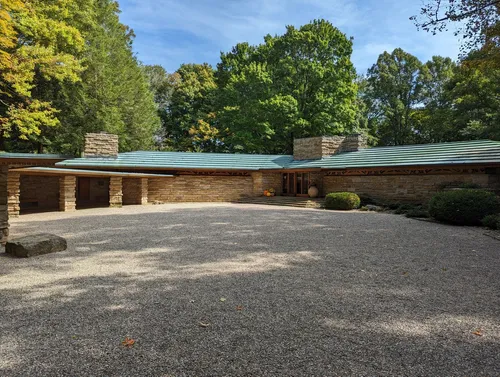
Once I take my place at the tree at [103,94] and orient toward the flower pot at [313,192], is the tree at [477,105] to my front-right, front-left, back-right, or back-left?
front-left

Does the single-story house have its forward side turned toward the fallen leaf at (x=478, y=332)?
yes

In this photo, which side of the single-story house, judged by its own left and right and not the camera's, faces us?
front

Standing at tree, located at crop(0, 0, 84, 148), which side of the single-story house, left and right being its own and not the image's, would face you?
right

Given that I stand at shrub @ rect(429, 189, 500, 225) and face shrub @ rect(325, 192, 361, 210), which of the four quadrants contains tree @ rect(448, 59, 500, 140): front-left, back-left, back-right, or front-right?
front-right

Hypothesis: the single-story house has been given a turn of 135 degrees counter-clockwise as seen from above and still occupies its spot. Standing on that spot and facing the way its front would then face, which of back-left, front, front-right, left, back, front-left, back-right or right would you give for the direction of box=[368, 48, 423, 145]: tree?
front

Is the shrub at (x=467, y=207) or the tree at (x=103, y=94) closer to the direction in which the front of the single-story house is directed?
the shrub

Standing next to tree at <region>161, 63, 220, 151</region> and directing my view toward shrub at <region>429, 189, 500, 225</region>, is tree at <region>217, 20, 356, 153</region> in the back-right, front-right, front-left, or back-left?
front-left

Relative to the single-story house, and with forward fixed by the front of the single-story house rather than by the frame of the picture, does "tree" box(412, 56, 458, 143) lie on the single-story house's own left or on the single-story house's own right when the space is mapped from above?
on the single-story house's own left

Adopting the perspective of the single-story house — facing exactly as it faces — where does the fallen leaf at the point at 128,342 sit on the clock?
The fallen leaf is roughly at 12 o'clock from the single-story house.

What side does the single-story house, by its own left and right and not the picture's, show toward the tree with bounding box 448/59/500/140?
left

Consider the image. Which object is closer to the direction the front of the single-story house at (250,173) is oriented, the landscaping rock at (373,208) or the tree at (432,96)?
the landscaping rock
